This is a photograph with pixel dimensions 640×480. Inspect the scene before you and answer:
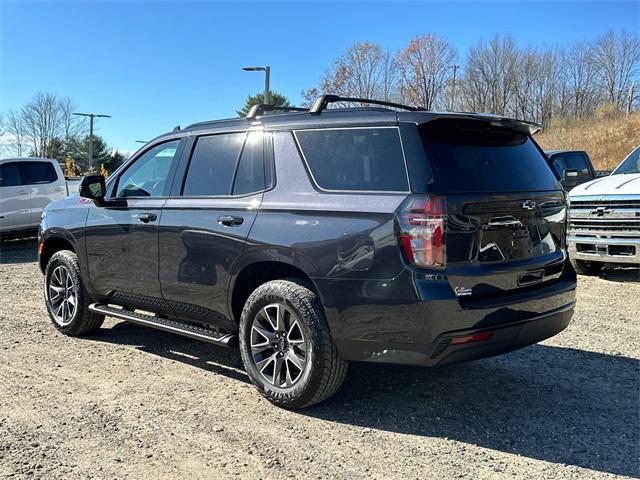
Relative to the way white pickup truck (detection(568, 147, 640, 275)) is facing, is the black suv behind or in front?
in front

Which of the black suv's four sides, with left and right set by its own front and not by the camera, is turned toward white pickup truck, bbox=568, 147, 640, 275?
right

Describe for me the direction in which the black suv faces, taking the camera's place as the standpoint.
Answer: facing away from the viewer and to the left of the viewer

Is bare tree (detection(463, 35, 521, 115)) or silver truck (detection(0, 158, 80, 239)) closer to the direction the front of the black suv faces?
the silver truck

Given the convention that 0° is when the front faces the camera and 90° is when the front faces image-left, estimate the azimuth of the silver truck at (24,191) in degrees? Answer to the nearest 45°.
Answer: approximately 45°

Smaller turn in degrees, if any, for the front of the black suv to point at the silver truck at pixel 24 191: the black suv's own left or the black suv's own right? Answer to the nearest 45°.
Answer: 0° — it already faces it

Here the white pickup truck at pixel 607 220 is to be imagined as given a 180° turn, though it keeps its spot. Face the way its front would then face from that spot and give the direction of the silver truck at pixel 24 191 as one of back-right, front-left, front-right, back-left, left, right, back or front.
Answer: back-left

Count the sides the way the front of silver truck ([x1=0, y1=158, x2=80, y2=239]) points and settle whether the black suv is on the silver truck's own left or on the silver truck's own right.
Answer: on the silver truck's own left

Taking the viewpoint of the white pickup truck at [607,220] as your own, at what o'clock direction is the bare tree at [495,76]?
The bare tree is roughly at 4 o'clock from the white pickup truck.
